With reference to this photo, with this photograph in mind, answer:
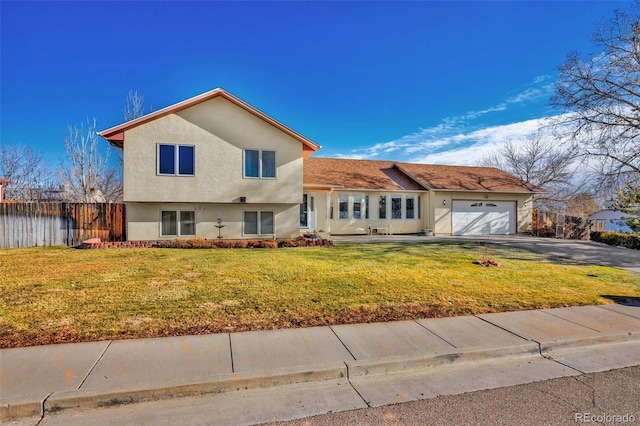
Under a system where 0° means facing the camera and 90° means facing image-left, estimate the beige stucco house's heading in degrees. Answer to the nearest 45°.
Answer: approximately 0°

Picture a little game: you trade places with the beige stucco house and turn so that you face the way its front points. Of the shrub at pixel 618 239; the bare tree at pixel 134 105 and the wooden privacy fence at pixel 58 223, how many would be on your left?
1

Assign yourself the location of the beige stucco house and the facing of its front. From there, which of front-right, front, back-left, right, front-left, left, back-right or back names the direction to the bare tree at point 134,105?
back-right

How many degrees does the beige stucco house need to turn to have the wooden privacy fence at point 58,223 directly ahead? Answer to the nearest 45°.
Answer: approximately 90° to its right

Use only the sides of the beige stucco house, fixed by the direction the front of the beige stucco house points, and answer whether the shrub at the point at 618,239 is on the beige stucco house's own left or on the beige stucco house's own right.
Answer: on the beige stucco house's own left

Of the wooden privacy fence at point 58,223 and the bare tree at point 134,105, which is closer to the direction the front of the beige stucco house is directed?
the wooden privacy fence
